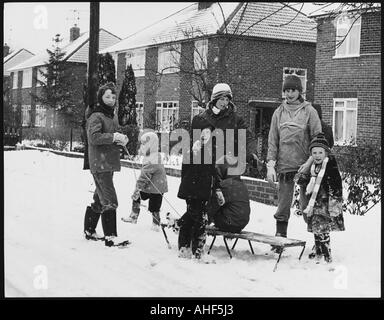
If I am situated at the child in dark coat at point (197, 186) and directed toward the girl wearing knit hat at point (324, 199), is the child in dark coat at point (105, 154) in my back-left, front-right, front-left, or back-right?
back-left

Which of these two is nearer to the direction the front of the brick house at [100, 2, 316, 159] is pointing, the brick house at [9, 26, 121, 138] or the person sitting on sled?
the person sitting on sled

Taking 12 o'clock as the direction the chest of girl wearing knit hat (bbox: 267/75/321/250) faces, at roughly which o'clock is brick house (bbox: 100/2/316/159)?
The brick house is roughly at 6 o'clock from the girl wearing knit hat.

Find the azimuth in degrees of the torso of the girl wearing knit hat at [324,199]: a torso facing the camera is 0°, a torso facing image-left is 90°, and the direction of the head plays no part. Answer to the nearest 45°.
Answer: approximately 45°

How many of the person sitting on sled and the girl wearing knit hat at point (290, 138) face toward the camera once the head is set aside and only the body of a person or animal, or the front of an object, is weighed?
1

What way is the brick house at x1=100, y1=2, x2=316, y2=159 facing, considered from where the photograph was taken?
facing the viewer and to the left of the viewer

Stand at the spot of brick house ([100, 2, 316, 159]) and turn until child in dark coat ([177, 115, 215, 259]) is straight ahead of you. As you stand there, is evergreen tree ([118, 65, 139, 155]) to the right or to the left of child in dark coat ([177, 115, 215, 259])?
right

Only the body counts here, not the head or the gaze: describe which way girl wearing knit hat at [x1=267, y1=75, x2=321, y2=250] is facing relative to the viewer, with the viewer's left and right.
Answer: facing the viewer

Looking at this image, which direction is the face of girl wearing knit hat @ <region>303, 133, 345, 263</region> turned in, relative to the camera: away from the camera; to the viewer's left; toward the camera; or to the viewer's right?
toward the camera

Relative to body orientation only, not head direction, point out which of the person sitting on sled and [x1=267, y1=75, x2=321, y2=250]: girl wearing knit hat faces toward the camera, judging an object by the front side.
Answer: the girl wearing knit hat

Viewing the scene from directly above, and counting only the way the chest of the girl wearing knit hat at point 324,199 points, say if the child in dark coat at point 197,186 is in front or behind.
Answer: in front

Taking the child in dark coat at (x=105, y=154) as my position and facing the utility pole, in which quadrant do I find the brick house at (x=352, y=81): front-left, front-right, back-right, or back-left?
front-right
